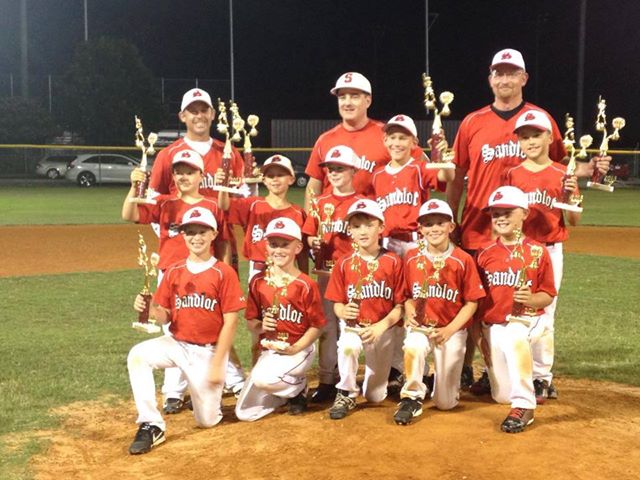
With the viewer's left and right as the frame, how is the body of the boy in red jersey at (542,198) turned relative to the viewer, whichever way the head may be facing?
facing the viewer

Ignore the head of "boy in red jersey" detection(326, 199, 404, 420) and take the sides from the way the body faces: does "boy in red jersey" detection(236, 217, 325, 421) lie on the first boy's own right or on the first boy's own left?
on the first boy's own right

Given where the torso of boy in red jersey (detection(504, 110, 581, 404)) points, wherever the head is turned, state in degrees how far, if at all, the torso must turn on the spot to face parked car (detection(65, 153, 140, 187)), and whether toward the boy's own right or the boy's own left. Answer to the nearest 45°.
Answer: approximately 135° to the boy's own right

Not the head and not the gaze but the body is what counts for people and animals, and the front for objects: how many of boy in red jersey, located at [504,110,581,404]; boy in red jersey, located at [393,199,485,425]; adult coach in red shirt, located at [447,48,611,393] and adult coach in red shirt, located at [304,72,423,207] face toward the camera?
4

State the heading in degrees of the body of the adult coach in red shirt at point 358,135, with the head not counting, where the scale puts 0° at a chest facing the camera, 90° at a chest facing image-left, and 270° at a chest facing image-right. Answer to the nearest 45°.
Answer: approximately 0°

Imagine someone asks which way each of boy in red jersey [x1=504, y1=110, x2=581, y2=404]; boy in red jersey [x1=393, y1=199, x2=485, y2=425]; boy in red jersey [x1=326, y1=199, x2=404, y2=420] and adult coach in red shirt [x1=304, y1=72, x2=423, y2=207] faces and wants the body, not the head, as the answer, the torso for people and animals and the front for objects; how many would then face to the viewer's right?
0

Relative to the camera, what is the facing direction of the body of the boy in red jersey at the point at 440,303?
toward the camera

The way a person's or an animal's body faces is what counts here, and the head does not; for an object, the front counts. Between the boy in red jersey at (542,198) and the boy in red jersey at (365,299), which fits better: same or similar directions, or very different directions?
same or similar directions
